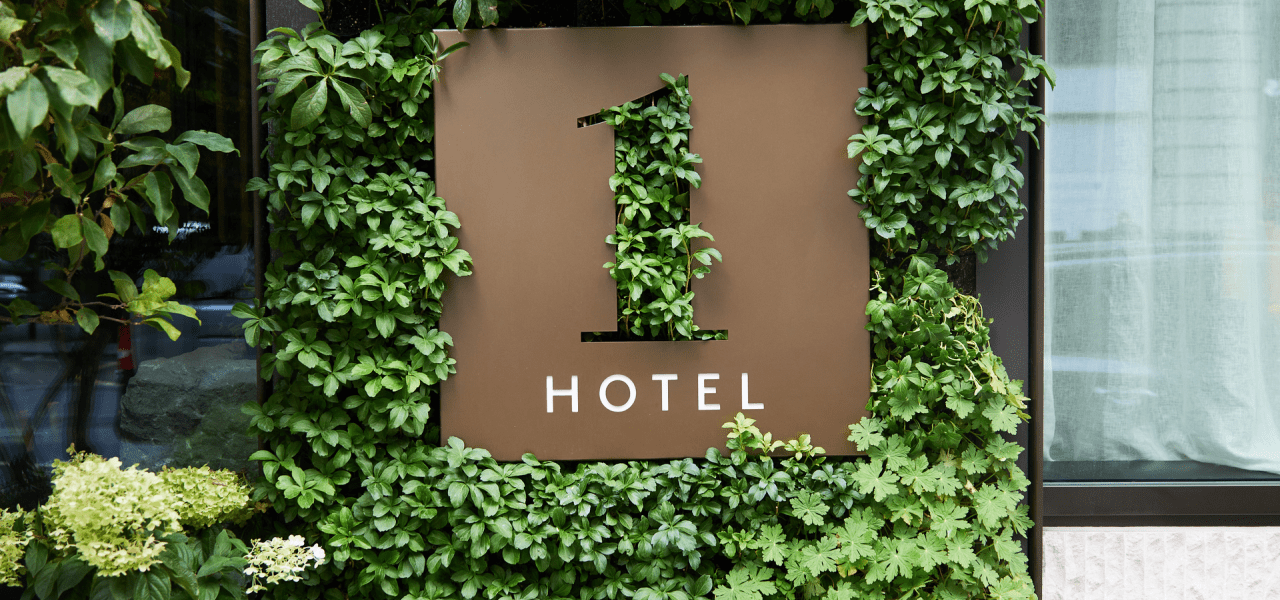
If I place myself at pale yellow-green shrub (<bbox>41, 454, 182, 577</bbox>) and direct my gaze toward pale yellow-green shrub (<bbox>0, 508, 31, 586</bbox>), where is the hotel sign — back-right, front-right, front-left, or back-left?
back-right

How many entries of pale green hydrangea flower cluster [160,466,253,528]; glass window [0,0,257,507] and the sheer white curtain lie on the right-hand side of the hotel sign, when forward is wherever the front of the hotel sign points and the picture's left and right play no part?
2

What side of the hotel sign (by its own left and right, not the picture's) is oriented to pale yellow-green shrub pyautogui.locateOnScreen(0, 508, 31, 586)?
right

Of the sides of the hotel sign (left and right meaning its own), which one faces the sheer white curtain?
left

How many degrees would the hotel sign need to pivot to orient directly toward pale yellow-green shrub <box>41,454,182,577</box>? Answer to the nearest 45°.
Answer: approximately 45° to its right

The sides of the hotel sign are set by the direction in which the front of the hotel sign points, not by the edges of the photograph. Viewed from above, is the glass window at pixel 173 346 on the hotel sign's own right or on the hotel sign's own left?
on the hotel sign's own right

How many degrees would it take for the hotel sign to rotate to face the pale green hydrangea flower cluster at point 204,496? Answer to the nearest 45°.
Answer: approximately 90° to its right

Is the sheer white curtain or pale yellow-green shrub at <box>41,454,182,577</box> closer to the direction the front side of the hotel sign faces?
the pale yellow-green shrub

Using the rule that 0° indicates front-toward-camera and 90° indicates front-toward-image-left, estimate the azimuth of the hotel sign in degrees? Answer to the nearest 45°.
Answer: approximately 0°
